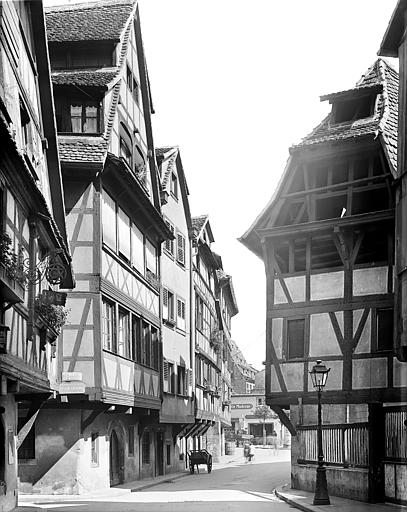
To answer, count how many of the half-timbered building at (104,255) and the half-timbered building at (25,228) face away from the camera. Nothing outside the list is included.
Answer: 0

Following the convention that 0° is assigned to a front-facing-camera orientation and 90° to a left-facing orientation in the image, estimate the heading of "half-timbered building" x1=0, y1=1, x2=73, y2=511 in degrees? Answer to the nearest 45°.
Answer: approximately 270°

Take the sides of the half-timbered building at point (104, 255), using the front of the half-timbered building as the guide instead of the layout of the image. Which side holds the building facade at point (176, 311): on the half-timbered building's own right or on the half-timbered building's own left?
on the half-timbered building's own left

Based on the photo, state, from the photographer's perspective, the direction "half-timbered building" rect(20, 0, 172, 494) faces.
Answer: facing the viewer and to the right of the viewer

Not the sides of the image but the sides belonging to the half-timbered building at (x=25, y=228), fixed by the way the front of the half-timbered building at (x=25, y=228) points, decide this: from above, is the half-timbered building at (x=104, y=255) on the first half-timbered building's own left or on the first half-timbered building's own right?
on the first half-timbered building's own left

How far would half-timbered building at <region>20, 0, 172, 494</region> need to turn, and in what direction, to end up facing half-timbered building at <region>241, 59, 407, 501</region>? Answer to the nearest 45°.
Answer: approximately 45° to its left

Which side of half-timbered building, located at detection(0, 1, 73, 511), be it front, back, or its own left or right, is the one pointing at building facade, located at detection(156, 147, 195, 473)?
left
